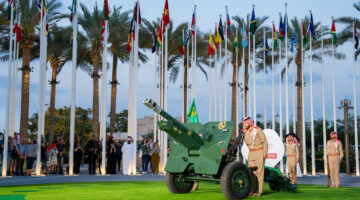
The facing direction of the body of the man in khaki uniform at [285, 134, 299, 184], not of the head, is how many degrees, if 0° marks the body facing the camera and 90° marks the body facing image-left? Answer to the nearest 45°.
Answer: approximately 45°

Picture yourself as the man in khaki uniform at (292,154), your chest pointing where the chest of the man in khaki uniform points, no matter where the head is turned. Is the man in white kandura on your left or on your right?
on your right

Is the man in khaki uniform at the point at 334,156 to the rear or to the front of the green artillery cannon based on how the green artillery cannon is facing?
to the rear

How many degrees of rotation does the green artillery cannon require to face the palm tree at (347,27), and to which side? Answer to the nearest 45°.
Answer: approximately 180°

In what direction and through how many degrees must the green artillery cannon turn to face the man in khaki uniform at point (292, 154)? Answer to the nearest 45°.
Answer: approximately 180°

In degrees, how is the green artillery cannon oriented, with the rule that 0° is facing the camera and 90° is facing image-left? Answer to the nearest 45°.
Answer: approximately 45°

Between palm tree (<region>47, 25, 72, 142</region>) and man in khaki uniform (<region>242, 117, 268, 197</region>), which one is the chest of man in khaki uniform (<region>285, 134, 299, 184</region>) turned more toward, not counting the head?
the man in khaki uniform

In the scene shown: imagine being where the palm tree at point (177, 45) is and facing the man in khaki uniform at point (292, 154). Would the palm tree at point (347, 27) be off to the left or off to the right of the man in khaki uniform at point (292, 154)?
left

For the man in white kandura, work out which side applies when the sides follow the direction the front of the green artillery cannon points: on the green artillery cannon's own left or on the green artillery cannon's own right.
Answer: on the green artillery cannon's own right

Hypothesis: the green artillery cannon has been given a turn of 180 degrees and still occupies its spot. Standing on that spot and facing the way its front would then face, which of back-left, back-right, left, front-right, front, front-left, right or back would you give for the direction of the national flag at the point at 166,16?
front-left
